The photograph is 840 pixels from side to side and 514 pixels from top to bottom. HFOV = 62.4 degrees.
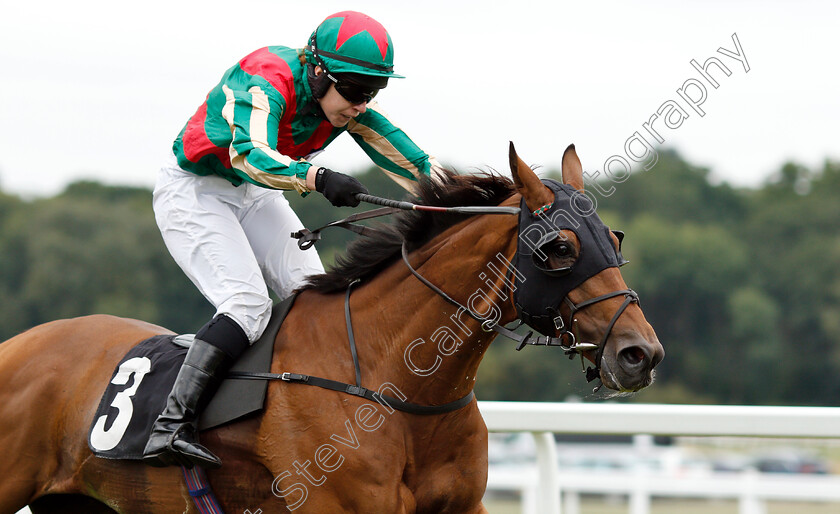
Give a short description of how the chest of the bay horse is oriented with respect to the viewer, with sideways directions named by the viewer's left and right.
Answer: facing to the right of the viewer
